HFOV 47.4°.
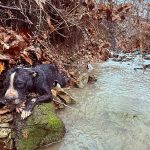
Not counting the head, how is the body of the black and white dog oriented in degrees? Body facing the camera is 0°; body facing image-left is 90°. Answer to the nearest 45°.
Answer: approximately 45°

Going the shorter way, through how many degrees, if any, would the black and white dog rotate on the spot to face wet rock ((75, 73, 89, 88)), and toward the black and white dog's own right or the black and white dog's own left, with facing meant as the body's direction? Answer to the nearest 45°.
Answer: approximately 180°

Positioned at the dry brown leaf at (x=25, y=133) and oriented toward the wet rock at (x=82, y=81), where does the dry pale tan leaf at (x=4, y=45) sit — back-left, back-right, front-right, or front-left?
front-left

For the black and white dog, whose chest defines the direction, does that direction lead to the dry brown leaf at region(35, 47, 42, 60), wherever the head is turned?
no

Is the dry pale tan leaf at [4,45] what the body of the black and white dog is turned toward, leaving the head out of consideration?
no

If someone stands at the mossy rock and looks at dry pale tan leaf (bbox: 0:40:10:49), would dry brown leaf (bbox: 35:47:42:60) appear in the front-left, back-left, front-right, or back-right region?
front-right

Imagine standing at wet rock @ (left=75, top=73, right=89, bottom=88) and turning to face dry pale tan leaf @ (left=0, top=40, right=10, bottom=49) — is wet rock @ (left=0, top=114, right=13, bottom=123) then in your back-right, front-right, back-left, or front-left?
front-left

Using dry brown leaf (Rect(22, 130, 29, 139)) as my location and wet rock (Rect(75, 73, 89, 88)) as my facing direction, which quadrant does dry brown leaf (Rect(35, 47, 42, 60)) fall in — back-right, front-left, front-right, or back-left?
front-left
